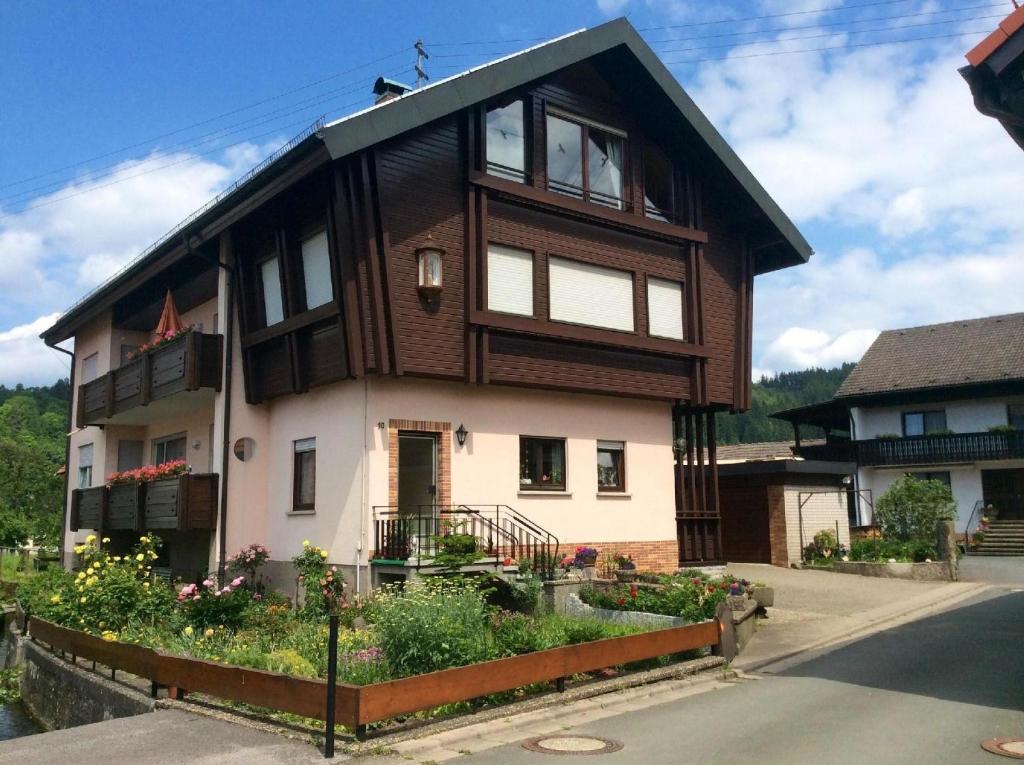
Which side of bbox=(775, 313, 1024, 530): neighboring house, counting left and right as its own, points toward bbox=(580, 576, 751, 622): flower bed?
front

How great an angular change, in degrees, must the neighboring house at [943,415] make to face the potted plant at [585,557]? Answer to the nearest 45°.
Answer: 0° — it already faces it

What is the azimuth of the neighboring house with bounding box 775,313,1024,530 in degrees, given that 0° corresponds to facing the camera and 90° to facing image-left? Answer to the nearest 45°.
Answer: approximately 0°

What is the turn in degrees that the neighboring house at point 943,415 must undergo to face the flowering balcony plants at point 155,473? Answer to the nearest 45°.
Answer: approximately 45° to its right

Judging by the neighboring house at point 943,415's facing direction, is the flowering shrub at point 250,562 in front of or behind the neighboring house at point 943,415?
in front

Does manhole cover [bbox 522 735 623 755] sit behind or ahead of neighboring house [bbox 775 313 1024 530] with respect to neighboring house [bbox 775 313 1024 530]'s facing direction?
ahead

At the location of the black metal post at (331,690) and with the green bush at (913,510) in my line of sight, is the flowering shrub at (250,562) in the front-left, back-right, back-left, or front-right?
front-left

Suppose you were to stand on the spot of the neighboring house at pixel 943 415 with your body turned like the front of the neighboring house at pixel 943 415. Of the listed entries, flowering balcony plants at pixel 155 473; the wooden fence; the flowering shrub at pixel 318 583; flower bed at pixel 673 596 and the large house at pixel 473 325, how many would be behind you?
0

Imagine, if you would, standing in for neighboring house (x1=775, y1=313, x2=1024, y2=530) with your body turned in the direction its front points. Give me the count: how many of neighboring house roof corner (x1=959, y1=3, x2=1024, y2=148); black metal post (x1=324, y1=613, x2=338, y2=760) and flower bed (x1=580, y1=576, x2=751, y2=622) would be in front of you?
3

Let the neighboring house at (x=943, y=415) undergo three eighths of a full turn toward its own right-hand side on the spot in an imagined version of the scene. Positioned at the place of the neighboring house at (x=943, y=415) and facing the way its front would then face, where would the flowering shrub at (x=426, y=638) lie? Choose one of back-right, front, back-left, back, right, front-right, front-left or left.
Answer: back-left

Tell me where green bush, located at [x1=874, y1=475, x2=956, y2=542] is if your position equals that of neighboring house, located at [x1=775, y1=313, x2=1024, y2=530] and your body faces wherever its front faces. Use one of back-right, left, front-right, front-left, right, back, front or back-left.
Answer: front

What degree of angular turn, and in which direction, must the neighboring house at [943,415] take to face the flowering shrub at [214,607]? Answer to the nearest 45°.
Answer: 0° — it already faces it

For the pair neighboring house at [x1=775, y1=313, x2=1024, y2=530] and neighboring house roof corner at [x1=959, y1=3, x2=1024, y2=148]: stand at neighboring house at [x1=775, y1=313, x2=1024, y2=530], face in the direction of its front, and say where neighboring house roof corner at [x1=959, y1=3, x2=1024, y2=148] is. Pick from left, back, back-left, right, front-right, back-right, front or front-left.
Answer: front
